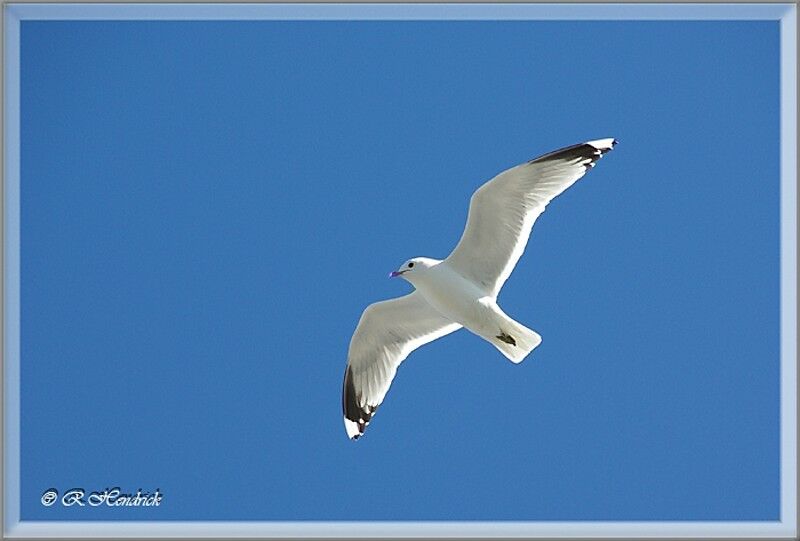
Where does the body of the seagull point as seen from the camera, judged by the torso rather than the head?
to the viewer's left
